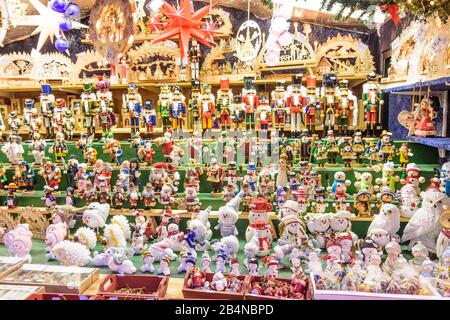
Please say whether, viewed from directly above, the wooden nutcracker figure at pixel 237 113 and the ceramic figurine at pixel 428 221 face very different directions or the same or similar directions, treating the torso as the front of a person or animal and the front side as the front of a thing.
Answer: same or similar directions

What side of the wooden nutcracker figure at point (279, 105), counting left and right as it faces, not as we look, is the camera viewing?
front

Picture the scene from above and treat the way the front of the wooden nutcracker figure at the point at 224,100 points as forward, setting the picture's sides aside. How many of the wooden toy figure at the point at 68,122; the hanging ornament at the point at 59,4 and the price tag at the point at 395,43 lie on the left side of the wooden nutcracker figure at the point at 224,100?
1

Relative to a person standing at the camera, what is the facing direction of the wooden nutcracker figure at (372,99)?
facing the viewer

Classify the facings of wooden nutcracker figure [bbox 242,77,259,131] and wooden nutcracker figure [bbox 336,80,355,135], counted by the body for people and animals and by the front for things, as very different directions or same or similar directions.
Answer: same or similar directions

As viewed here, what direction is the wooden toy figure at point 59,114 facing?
toward the camera

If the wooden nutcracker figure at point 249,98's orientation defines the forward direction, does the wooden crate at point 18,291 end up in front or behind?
in front

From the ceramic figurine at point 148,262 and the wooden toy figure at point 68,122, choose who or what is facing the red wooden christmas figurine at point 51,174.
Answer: the wooden toy figure

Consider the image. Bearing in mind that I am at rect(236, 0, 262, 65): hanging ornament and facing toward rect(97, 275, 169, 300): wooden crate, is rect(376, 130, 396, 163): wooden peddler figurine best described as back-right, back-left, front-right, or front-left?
front-left

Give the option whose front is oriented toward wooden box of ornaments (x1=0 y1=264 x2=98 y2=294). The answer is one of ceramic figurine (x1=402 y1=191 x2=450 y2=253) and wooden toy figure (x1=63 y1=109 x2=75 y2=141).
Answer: the wooden toy figure

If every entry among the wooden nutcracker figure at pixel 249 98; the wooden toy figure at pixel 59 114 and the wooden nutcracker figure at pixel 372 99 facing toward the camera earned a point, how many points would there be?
3

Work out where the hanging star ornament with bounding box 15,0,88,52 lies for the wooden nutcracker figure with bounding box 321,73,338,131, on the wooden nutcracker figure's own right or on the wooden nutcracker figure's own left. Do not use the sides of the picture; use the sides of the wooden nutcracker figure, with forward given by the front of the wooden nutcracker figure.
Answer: on the wooden nutcracker figure's own right

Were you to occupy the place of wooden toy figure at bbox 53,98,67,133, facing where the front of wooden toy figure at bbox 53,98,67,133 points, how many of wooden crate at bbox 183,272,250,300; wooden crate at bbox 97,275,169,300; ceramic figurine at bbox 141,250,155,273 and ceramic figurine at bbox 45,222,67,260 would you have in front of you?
4

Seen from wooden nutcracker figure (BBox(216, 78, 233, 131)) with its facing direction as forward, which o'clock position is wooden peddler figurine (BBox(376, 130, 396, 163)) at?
The wooden peddler figurine is roughly at 10 o'clock from the wooden nutcracker figure.

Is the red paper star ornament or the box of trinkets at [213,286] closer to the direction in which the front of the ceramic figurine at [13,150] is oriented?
the box of trinkets

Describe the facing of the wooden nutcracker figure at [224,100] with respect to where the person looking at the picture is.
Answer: facing the viewer

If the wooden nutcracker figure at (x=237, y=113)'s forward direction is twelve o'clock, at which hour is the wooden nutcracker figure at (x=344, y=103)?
the wooden nutcracker figure at (x=344, y=103) is roughly at 9 o'clock from the wooden nutcracker figure at (x=237, y=113).

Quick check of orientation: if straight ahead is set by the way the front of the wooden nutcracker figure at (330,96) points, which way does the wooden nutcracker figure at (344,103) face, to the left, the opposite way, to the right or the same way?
the same way

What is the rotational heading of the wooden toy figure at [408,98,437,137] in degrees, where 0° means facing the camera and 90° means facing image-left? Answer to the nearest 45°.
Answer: approximately 45°

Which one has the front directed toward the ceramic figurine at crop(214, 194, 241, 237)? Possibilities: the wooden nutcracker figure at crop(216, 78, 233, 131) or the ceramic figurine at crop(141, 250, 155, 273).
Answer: the wooden nutcracker figure

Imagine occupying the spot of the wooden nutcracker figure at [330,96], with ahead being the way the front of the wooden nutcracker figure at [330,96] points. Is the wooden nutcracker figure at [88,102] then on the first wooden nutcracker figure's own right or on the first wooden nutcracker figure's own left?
on the first wooden nutcracker figure's own right

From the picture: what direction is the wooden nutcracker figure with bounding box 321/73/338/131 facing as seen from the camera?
toward the camera
